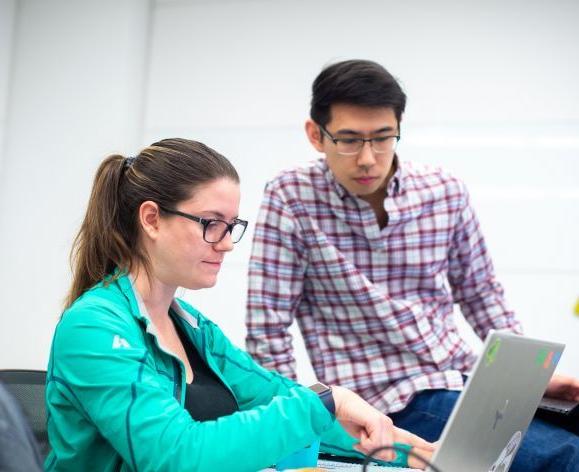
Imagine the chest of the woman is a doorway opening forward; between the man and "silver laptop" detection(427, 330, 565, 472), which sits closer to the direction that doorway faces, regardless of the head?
the silver laptop

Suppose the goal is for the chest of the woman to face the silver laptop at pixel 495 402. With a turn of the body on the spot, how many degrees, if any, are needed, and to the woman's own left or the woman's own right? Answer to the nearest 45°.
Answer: approximately 45° to the woman's own left

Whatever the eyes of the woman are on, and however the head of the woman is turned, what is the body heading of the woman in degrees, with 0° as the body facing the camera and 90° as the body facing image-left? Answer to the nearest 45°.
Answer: approximately 315°

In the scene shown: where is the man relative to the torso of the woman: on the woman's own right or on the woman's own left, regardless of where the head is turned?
on the woman's own left
